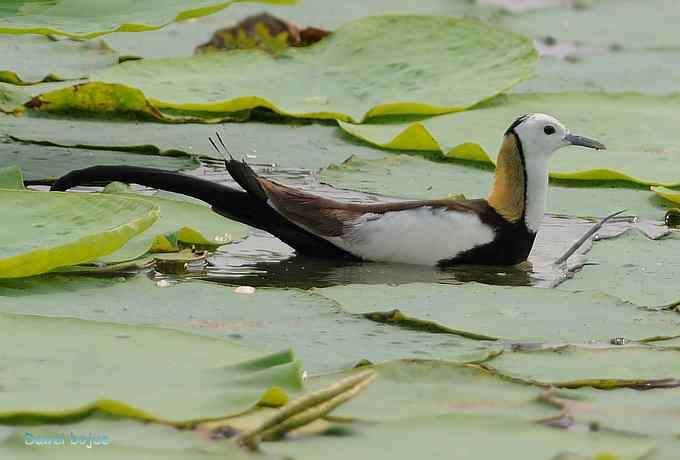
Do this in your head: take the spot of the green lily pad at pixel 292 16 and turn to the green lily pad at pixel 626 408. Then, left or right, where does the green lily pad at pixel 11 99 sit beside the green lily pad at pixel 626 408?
right

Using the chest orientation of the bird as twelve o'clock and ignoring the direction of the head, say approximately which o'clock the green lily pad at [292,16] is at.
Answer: The green lily pad is roughly at 9 o'clock from the bird.

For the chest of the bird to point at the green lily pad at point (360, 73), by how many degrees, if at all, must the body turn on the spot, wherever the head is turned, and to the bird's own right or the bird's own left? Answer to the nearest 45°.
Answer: approximately 90° to the bird's own left

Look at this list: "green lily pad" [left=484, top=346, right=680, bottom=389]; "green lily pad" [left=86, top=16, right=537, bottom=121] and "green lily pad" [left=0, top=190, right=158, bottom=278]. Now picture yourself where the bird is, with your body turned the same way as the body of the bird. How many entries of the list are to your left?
1

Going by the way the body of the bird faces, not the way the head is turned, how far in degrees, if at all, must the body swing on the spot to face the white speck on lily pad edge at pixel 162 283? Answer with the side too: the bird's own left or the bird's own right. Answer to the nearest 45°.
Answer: approximately 135° to the bird's own right

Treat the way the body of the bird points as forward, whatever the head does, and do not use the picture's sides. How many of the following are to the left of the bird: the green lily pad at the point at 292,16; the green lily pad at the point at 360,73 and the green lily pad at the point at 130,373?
2

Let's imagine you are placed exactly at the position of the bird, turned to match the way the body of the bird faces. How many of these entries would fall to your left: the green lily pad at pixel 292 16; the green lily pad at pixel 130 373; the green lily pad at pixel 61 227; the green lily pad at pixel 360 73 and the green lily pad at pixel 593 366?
2

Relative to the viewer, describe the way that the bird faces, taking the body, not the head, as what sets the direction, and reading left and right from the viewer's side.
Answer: facing to the right of the viewer

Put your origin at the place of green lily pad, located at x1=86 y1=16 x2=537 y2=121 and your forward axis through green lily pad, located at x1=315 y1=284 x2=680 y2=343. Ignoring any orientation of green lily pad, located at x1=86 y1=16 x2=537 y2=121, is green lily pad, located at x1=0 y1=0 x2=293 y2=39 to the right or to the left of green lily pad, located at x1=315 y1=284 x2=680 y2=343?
right

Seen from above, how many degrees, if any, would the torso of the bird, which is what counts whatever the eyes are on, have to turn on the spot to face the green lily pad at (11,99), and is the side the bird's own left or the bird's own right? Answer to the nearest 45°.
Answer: approximately 135° to the bird's own left

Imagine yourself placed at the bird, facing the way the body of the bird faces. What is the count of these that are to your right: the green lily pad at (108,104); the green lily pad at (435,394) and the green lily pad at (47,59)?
1

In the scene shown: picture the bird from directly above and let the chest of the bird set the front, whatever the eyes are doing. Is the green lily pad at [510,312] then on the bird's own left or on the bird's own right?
on the bird's own right
